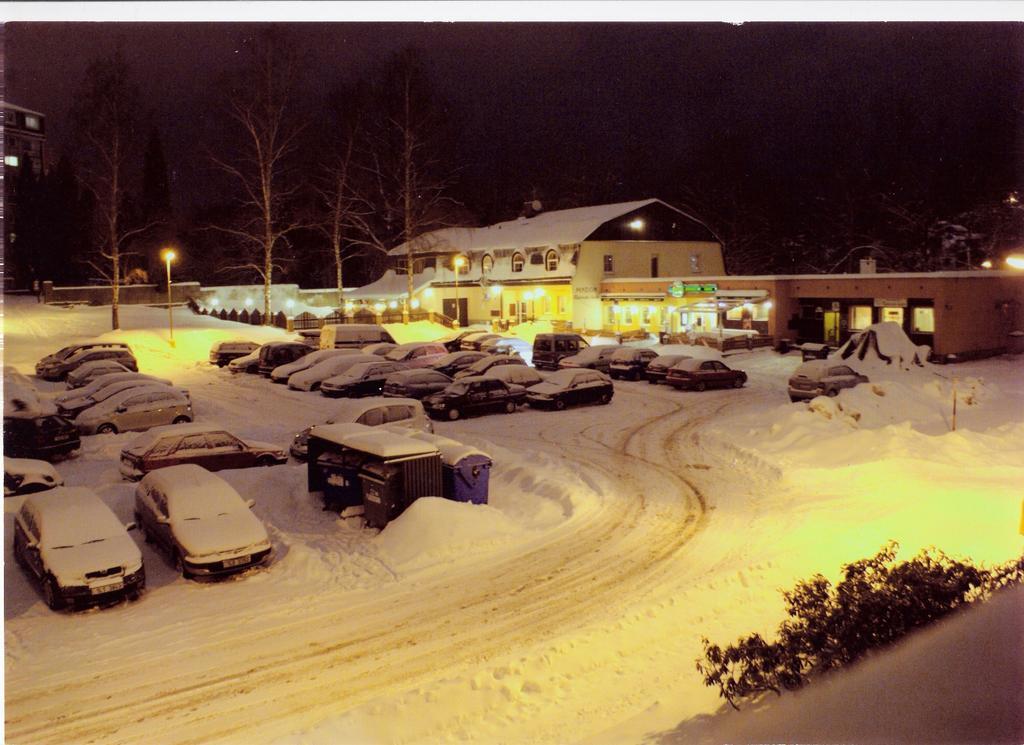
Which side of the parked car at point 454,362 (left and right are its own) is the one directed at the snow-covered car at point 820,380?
left

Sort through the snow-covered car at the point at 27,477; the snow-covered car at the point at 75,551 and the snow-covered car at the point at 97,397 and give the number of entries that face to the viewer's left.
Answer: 1

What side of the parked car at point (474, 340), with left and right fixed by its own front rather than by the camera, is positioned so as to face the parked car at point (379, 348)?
front

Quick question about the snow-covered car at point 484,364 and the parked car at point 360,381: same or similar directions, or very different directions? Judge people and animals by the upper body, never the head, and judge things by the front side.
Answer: same or similar directions

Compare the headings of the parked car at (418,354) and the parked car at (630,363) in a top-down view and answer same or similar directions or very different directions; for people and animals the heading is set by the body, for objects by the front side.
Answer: same or similar directions

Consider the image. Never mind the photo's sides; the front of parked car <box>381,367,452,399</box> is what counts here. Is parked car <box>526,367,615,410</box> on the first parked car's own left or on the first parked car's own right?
on the first parked car's own left

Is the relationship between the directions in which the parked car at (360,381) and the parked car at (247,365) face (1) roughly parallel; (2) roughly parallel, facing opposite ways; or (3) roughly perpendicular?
roughly parallel

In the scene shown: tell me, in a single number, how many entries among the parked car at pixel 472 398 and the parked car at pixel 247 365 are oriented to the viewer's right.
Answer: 0

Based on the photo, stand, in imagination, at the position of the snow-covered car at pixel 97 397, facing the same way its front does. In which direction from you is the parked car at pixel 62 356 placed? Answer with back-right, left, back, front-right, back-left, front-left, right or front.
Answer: right

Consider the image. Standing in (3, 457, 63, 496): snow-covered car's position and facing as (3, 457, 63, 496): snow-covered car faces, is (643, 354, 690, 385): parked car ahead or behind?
ahead

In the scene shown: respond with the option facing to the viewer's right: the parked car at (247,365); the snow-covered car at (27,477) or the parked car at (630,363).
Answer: the snow-covered car

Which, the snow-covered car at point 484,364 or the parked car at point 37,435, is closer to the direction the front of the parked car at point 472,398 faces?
the parked car

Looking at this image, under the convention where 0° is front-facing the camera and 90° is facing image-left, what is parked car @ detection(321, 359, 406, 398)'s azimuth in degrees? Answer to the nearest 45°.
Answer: approximately 45°

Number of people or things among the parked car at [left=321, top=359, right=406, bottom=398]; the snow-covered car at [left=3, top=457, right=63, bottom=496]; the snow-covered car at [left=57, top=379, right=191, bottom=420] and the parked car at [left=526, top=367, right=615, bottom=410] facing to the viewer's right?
1

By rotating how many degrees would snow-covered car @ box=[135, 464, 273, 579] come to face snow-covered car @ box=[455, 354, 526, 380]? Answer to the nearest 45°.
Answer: approximately 90° to its left

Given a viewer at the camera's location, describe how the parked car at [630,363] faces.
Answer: facing the viewer and to the left of the viewer

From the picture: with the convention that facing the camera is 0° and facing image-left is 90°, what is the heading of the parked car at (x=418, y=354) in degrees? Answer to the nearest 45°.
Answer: approximately 45°

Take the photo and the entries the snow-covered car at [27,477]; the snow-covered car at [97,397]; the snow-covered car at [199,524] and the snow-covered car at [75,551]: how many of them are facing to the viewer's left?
1

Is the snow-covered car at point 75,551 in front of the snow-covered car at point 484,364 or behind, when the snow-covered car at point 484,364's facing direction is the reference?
in front
